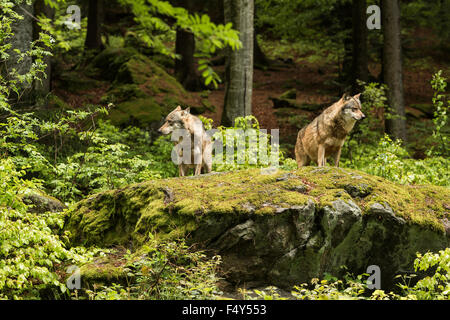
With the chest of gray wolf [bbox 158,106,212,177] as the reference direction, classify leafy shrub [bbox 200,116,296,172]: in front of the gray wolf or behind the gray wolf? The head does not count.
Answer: behind

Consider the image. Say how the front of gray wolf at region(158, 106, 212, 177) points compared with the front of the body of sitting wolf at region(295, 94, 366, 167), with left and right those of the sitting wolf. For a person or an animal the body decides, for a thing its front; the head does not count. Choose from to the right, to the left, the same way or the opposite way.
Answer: to the right

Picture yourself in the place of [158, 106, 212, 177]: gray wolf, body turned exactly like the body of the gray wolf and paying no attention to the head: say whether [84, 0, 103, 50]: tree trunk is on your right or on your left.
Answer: on your right

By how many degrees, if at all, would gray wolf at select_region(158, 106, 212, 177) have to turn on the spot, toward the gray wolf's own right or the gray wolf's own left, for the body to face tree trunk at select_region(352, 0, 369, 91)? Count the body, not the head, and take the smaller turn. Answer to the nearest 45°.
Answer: approximately 180°

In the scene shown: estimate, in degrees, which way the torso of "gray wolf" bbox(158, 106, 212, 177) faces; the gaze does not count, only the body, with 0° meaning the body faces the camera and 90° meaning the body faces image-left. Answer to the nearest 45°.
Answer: approximately 45°

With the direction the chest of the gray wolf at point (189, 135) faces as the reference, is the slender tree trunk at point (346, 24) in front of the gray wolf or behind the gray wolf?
behind

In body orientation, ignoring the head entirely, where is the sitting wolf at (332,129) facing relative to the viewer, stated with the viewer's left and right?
facing the viewer and to the right of the viewer

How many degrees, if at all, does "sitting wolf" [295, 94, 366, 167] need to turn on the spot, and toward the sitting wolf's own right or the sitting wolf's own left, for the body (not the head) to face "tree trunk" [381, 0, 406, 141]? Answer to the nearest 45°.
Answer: approximately 135° to the sitting wolf's own left

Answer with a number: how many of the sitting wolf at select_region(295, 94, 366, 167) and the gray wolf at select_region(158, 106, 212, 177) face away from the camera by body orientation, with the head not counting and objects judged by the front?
0

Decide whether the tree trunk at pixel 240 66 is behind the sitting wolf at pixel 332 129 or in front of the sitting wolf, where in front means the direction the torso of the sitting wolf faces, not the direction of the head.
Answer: behind
